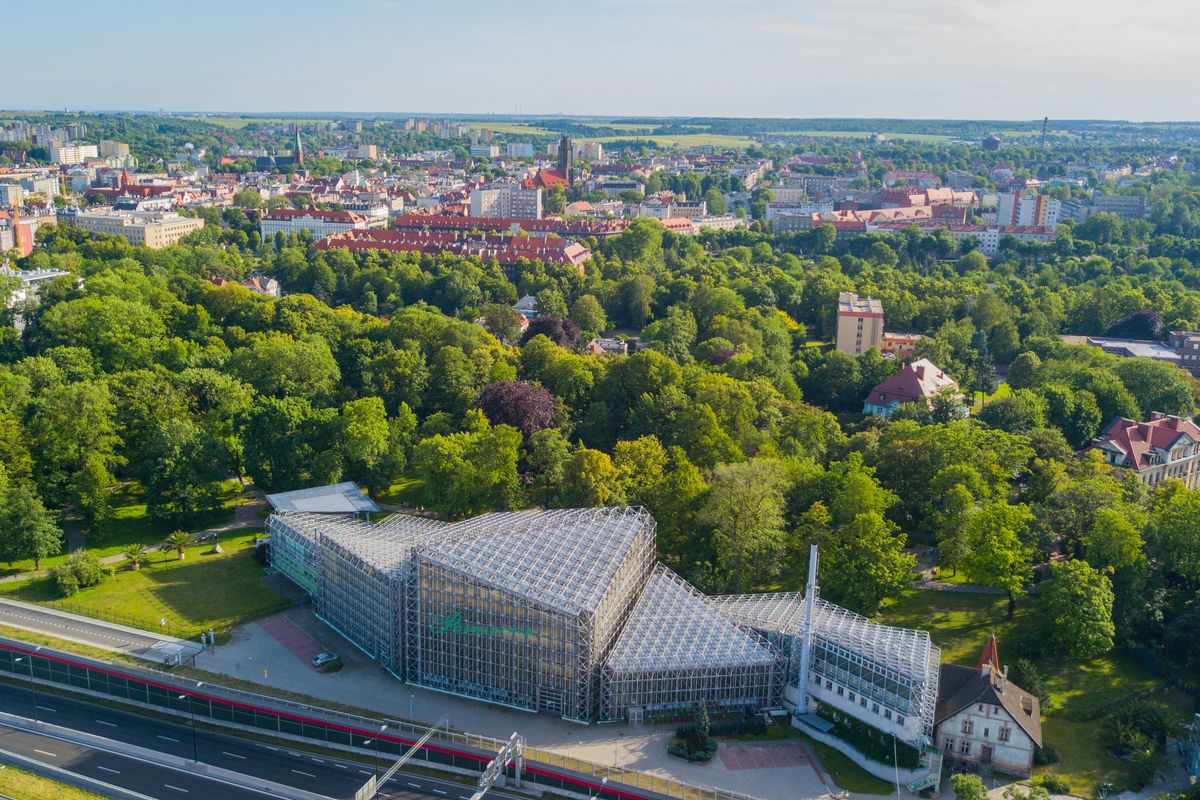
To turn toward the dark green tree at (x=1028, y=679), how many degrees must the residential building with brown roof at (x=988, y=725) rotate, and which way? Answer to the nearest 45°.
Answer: approximately 180°

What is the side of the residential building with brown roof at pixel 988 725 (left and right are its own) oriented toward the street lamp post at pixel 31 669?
right

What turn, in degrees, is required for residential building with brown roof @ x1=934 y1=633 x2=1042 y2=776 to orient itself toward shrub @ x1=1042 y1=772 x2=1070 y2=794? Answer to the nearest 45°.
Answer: approximately 90° to its left

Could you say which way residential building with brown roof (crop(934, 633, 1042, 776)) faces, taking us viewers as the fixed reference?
facing the viewer

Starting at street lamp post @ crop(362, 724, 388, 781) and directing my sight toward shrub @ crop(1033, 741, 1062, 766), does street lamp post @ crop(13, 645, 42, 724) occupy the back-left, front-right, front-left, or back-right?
back-left

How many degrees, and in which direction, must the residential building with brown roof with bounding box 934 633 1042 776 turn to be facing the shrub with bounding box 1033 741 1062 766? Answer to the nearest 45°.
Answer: approximately 90° to its left

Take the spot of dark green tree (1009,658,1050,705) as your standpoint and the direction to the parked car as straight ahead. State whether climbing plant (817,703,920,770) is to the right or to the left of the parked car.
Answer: left

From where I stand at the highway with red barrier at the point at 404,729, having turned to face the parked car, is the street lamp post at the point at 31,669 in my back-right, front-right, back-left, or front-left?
front-left

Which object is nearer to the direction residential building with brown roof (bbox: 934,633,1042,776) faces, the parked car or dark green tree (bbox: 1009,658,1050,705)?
the parked car

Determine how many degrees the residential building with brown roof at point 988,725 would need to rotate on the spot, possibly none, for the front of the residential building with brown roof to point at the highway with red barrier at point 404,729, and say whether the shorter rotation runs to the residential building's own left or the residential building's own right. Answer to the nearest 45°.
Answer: approximately 90° to the residential building's own right

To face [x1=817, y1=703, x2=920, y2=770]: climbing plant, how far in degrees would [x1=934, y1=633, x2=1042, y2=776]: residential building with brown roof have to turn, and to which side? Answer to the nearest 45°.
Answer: approximately 90° to its right

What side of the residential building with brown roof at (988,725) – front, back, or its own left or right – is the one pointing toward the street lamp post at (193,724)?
right
